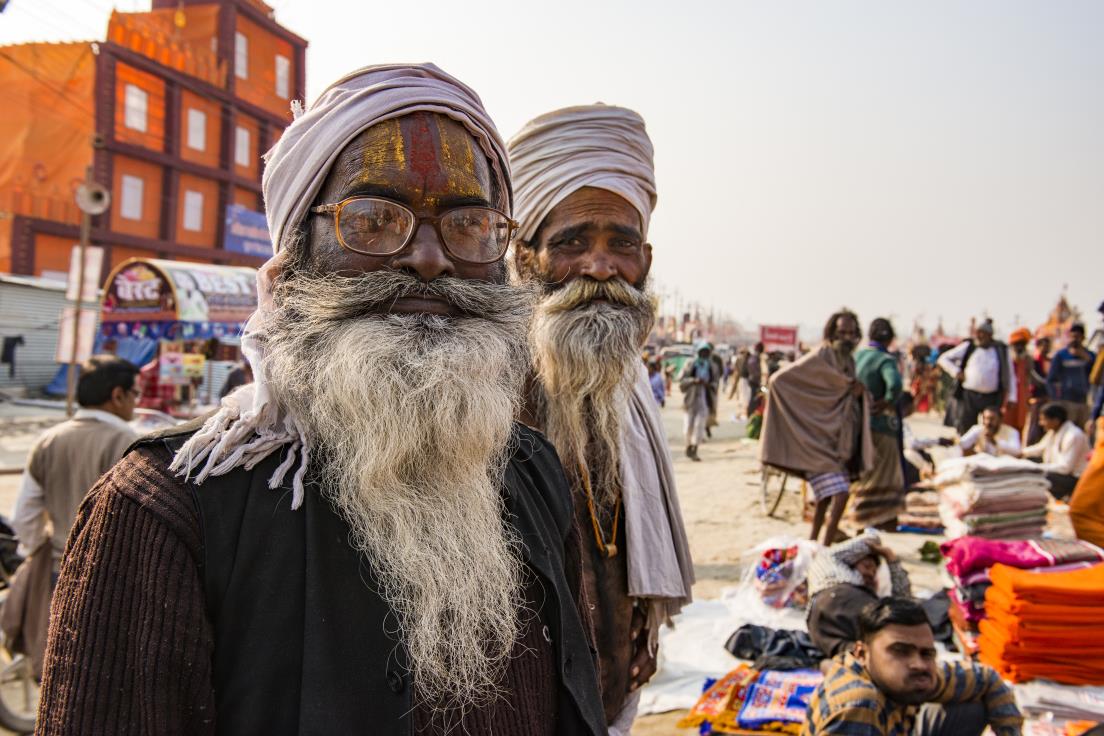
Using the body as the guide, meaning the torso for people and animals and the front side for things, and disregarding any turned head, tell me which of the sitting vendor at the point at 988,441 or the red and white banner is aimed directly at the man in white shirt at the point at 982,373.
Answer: the red and white banner

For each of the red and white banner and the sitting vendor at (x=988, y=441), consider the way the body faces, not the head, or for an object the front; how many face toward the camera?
2

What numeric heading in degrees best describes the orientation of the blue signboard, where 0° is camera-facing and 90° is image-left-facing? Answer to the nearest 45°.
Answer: approximately 315°

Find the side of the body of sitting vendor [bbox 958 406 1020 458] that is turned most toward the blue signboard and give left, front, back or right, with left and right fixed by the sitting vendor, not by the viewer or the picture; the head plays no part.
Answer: right

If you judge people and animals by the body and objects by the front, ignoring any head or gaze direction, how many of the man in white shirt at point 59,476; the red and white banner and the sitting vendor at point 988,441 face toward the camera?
2

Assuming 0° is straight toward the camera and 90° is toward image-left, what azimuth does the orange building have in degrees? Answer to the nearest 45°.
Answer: approximately 315°

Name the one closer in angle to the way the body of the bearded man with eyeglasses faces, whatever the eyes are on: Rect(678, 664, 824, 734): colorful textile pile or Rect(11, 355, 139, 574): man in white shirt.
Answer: the colorful textile pile

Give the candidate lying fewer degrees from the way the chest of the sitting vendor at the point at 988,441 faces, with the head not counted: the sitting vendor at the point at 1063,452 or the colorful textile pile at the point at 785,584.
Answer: the colorful textile pile

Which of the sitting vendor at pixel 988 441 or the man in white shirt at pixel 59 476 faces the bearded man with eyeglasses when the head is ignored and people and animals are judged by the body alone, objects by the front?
the sitting vendor

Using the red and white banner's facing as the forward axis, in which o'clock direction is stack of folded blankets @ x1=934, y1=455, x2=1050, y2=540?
The stack of folded blankets is roughly at 12 o'clock from the red and white banner.

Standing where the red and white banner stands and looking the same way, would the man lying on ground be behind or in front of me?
in front
